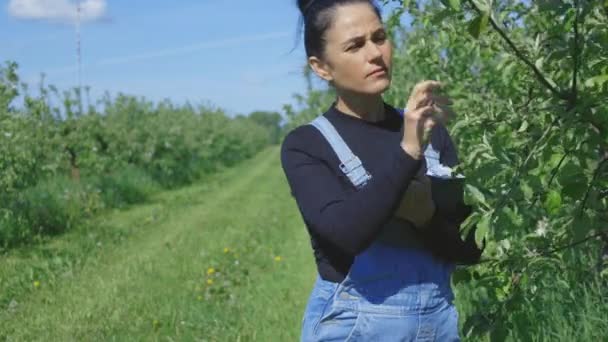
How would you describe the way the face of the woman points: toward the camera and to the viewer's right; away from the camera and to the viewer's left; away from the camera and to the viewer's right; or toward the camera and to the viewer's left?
toward the camera and to the viewer's right

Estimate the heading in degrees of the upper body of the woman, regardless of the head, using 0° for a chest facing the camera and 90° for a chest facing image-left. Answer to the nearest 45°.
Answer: approximately 315°
